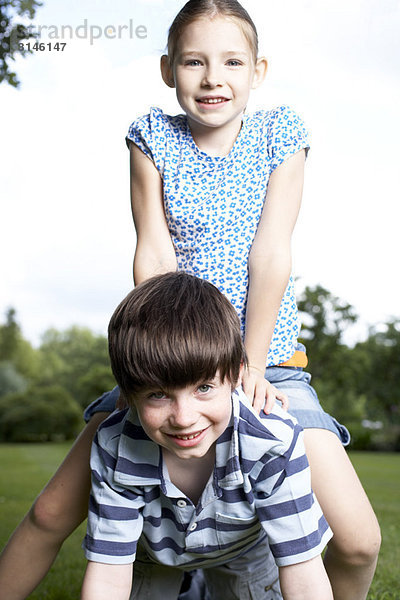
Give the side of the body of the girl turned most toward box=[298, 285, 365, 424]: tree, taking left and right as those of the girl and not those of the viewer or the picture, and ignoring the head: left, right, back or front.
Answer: back

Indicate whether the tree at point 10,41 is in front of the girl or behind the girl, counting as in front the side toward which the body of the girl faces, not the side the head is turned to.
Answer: behind

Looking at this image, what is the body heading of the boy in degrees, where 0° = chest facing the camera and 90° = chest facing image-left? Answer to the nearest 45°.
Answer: approximately 0°

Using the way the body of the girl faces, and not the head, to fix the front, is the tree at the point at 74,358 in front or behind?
behind

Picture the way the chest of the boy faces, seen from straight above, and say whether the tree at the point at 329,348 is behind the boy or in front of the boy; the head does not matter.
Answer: behind

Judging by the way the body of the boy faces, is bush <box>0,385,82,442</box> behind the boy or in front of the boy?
behind

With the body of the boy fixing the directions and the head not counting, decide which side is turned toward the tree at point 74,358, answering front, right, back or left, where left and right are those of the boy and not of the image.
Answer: back
